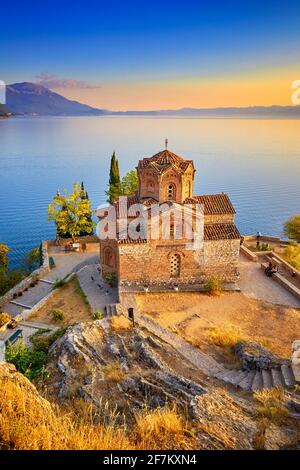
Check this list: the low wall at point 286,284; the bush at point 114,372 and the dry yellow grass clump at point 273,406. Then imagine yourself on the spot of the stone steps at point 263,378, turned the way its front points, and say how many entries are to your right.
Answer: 1

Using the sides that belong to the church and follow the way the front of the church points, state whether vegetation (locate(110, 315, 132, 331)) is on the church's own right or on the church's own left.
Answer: on the church's own right
